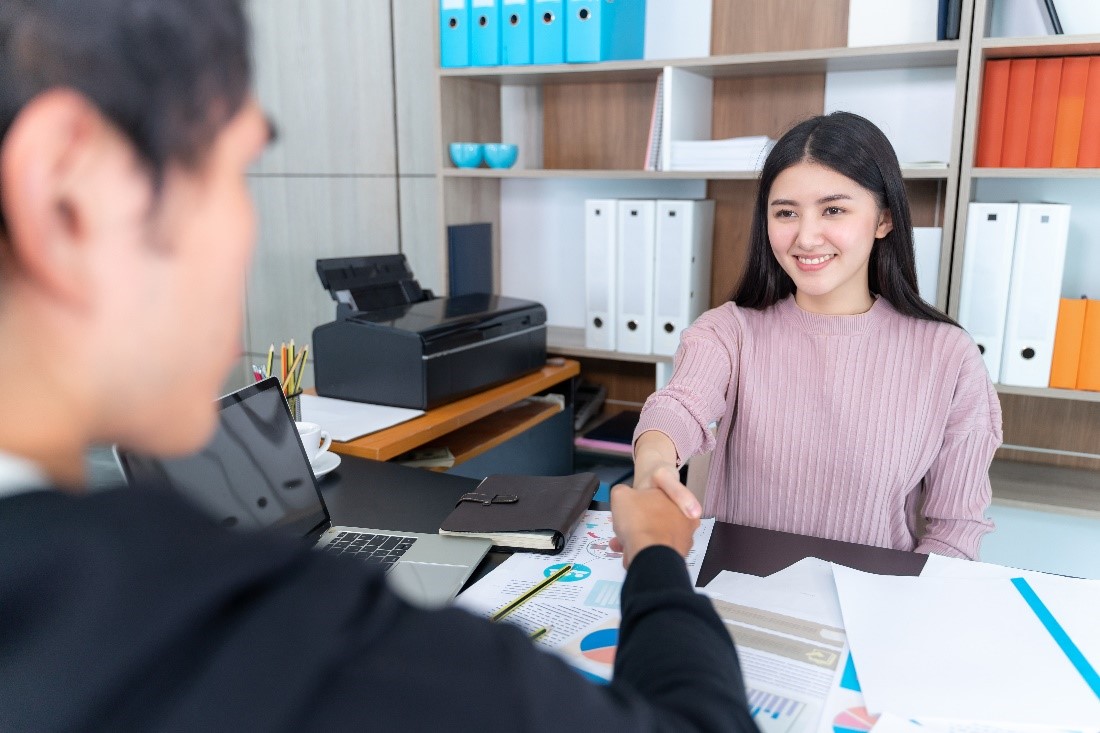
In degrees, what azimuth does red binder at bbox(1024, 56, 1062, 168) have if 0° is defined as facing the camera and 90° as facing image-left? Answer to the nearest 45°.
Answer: approximately 0°

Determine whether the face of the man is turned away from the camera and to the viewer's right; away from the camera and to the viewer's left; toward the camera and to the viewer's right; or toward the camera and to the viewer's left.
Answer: away from the camera and to the viewer's right

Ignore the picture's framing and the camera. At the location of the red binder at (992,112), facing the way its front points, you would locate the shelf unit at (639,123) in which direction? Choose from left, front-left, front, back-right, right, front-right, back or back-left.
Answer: right

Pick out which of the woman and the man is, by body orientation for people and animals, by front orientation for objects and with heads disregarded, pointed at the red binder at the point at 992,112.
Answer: the man

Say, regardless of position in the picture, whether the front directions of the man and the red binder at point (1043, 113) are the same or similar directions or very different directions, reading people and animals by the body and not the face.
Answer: very different directions

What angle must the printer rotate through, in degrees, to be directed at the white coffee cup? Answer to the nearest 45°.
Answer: approximately 45° to its right

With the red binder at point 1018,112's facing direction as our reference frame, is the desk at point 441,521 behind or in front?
in front

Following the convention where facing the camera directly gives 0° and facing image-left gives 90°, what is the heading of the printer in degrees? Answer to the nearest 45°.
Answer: approximately 315°

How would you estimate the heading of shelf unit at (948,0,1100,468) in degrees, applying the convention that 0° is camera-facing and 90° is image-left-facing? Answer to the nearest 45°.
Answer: approximately 0°
